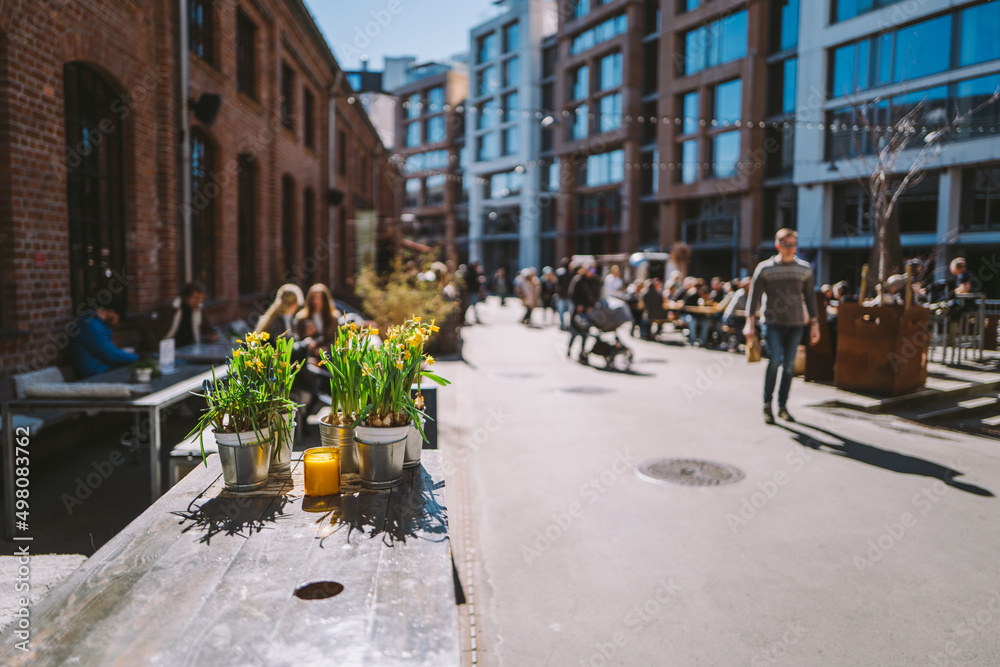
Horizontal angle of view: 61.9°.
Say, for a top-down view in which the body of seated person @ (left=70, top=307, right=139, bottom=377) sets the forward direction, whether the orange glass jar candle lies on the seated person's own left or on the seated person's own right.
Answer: on the seated person's own right

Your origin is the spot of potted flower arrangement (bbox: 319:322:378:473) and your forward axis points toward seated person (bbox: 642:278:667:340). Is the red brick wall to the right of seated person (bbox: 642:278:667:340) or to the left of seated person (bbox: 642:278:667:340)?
left

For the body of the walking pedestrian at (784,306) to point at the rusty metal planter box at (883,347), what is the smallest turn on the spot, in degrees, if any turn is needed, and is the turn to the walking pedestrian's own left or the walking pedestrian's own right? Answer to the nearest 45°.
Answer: approximately 135° to the walking pedestrian's own left

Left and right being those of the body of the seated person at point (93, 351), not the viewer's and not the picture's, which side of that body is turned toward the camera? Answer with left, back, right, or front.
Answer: right

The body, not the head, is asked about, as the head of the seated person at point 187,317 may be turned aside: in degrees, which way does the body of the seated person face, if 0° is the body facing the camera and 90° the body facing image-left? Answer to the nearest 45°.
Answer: approximately 315°

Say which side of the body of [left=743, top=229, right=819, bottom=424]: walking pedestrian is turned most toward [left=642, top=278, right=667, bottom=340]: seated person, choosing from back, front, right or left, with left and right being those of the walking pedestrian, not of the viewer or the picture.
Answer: back

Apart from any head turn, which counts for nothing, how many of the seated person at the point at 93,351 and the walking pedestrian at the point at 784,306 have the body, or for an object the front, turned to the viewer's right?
1

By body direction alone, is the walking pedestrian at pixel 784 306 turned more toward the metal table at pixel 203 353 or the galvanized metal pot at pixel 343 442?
the galvanized metal pot
